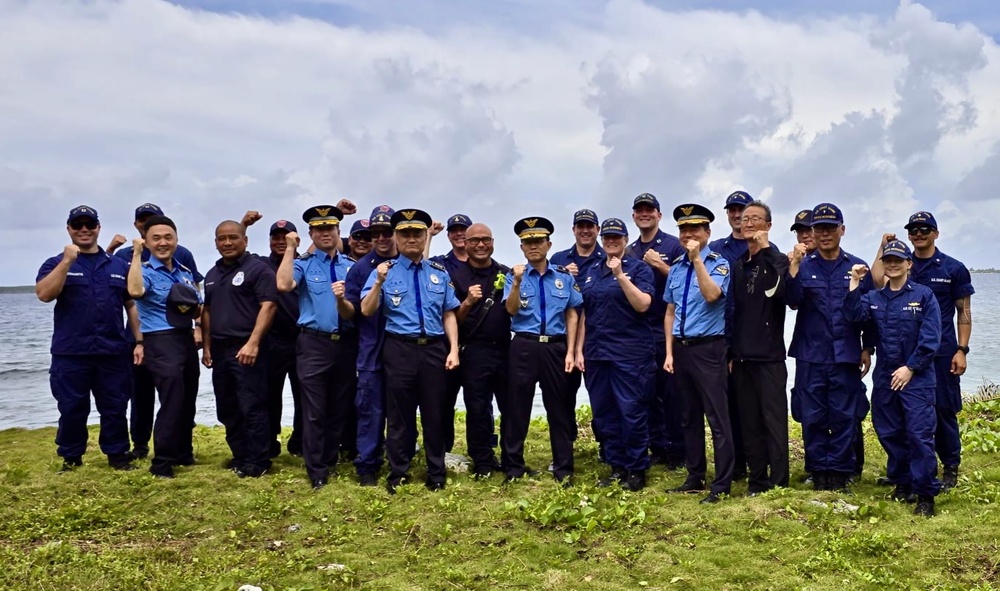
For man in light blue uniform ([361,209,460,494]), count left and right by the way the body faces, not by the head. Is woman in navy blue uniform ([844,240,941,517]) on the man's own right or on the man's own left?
on the man's own left

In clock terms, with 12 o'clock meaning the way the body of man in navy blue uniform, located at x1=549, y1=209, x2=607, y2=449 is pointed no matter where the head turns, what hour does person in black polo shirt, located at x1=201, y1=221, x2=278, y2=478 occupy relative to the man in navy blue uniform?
The person in black polo shirt is roughly at 3 o'clock from the man in navy blue uniform.

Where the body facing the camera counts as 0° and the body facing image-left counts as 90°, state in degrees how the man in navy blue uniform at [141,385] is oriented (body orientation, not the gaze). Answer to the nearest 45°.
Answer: approximately 0°

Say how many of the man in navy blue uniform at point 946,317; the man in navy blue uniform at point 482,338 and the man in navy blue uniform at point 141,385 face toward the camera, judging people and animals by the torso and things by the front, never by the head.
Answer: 3

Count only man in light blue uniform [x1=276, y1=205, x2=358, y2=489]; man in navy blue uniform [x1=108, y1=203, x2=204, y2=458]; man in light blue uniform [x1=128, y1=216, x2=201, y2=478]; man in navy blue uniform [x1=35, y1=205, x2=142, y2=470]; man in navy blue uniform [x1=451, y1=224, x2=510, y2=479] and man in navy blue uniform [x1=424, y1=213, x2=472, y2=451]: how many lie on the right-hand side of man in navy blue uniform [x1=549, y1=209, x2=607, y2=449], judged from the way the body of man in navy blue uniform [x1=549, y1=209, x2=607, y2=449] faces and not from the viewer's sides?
6

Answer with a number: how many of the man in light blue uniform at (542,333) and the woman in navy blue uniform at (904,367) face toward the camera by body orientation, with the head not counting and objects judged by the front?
2

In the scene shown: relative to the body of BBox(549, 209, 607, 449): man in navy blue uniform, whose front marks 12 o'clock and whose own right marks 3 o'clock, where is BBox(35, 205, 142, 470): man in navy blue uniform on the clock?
BBox(35, 205, 142, 470): man in navy blue uniform is roughly at 3 o'clock from BBox(549, 209, 607, 449): man in navy blue uniform.

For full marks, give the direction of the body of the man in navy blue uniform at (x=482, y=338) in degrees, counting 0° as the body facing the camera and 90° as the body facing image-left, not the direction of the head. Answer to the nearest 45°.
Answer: approximately 0°

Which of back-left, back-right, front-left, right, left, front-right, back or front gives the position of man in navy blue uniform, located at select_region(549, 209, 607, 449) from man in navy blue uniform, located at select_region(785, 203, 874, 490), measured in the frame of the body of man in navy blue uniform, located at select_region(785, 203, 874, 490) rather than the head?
right

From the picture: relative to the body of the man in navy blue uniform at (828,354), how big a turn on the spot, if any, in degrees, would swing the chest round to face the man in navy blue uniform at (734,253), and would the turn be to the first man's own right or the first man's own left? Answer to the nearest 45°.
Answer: approximately 135° to the first man's own right

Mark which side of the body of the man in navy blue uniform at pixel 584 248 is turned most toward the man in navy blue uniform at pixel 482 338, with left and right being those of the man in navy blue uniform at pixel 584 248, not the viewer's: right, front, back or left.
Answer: right

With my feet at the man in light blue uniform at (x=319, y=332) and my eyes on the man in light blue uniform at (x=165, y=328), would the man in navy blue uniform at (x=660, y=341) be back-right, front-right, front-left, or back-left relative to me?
back-right

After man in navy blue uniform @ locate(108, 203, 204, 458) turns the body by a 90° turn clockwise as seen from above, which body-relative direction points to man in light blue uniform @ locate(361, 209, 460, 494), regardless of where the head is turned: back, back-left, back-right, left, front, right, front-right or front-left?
back-left
